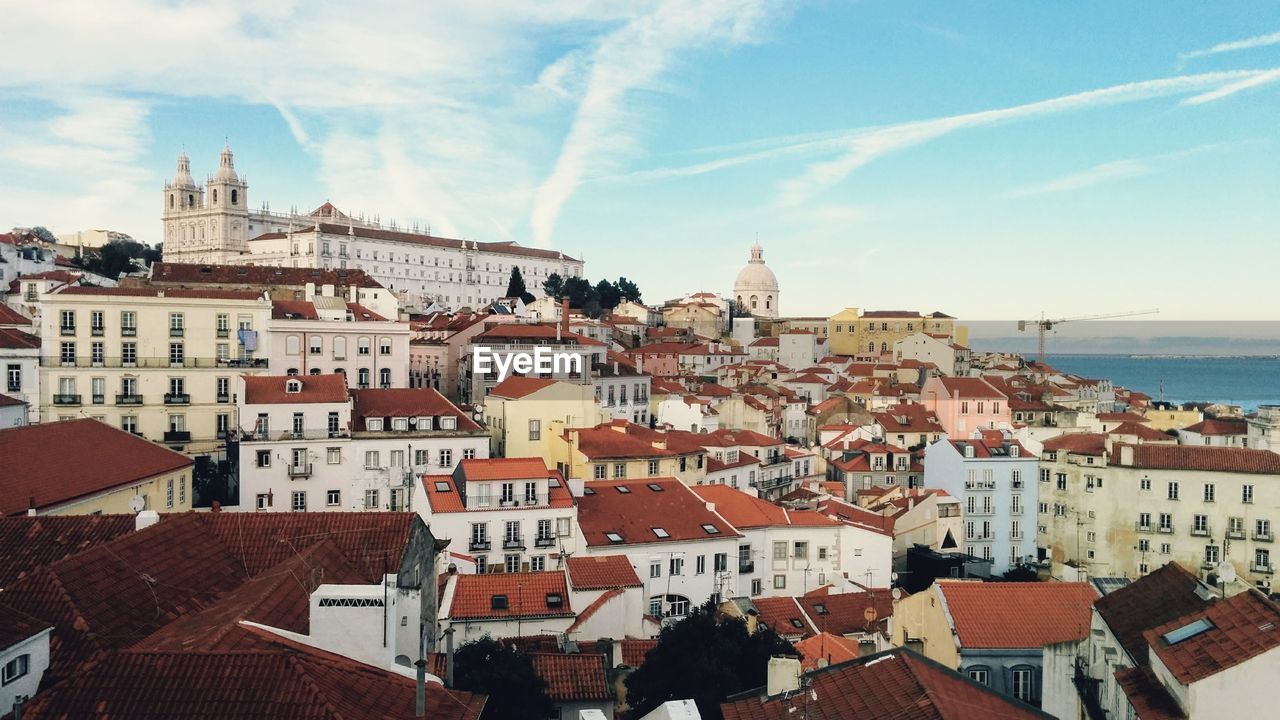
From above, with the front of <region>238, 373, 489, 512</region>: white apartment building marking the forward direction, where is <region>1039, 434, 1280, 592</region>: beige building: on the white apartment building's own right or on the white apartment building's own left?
on the white apartment building's own left

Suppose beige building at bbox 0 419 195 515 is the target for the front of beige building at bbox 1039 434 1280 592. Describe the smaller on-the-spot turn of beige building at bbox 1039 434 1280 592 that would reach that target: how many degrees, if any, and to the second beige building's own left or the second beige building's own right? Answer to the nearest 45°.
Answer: approximately 45° to the second beige building's own right

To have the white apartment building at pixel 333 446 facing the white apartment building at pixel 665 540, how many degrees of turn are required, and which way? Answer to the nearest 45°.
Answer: approximately 45° to its left

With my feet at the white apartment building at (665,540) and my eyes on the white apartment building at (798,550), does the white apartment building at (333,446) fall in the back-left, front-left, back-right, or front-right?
back-left

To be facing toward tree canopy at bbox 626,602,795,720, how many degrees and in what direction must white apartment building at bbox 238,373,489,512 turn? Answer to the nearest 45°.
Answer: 0° — it already faces it

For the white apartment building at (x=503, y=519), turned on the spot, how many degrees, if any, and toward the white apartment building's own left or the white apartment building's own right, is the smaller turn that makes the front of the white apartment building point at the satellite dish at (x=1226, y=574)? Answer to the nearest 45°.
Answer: approximately 45° to the white apartment building's own left

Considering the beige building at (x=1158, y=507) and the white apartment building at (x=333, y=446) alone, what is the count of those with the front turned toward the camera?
2

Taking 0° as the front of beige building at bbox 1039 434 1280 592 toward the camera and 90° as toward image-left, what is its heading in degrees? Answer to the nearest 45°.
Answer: approximately 0°
